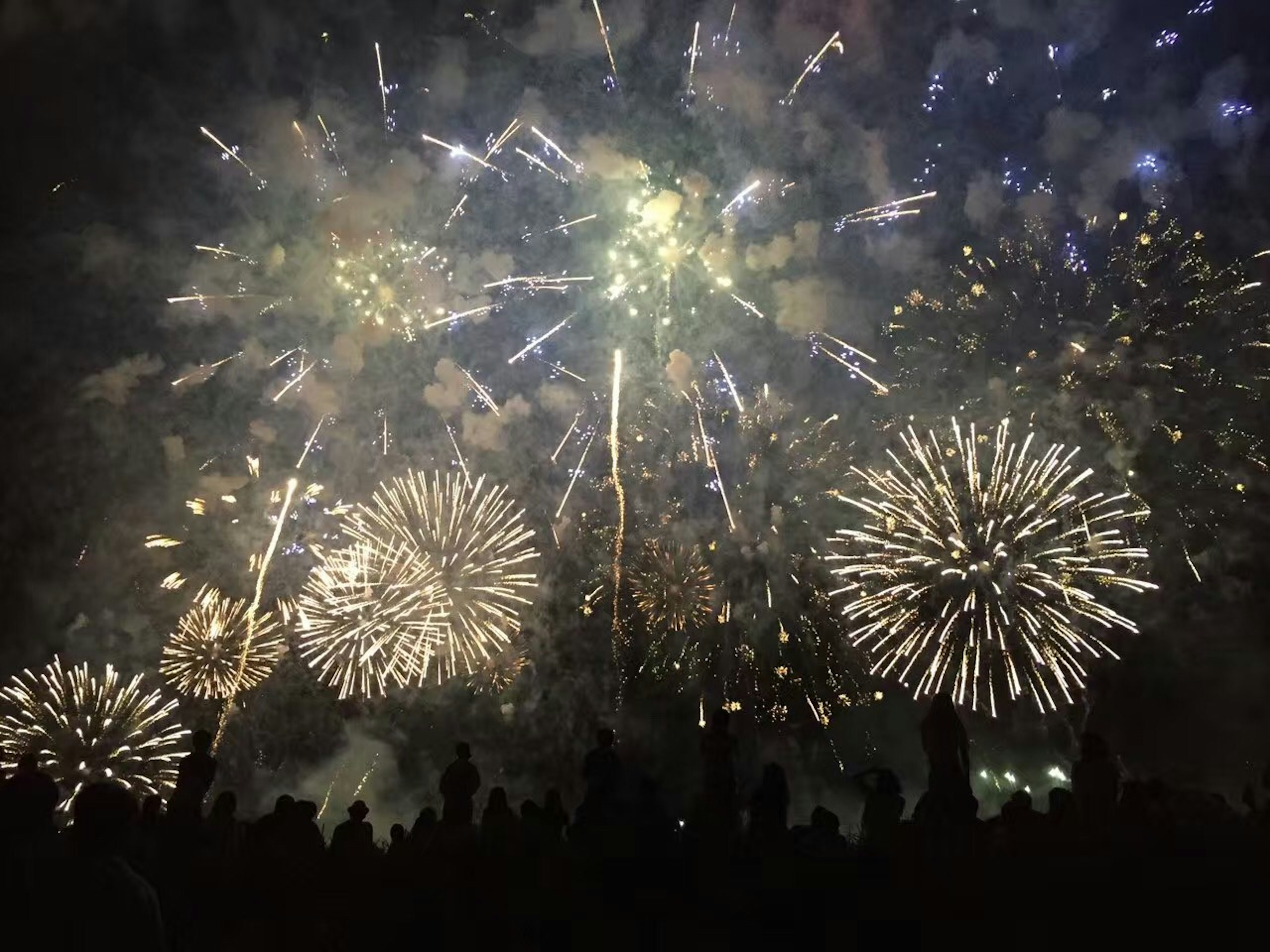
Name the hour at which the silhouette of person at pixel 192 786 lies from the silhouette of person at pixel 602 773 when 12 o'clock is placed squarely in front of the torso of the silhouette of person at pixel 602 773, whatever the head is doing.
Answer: the silhouette of person at pixel 192 786 is roughly at 9 o'clock from the silhouette of person at pixel 602 773.

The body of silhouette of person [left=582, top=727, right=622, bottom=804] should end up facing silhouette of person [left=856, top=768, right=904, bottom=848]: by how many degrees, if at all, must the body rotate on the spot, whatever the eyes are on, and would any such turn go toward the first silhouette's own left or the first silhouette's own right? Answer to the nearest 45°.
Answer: approximately 90° to the first silhouette's own right

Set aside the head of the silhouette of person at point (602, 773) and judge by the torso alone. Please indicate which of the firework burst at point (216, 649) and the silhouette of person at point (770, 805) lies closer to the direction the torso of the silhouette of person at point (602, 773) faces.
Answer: the firework burst

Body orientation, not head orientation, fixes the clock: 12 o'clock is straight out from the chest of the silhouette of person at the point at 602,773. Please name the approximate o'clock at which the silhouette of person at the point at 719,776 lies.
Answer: the silhouette of person at the point at 719,776 is roughly at 3 o'clock from the silhouette of person at the point at 602,773.

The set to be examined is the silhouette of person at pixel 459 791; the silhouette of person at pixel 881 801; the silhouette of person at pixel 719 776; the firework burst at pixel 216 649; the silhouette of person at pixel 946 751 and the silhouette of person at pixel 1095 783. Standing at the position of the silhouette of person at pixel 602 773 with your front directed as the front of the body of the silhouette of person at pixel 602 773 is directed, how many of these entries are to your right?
4

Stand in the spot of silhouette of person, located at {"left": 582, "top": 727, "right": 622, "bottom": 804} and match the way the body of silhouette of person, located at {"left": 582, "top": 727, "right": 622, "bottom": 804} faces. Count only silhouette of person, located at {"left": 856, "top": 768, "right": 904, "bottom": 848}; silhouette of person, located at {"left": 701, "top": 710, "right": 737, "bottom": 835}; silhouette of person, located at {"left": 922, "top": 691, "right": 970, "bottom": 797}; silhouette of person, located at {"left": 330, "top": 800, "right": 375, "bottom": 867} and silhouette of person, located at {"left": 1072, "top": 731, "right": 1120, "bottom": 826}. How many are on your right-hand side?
4

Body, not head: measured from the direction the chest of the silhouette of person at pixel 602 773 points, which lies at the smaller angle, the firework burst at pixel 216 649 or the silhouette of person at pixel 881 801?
the firework burst

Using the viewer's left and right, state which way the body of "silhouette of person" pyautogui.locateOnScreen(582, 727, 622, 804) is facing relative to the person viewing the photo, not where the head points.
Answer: facing away from the viewer

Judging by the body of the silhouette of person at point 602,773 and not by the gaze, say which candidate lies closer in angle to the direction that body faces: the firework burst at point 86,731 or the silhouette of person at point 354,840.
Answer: the firework burst

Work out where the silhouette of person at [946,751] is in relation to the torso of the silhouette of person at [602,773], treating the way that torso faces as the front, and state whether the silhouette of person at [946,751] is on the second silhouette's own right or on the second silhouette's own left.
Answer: on the second silhouette's own right

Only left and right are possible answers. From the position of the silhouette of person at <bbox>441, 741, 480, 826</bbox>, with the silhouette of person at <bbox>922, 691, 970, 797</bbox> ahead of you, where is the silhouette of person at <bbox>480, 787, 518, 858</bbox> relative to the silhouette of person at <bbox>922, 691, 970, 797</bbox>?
right

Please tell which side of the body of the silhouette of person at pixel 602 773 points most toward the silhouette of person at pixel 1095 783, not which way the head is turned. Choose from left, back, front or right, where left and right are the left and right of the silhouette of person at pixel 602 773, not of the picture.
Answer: right

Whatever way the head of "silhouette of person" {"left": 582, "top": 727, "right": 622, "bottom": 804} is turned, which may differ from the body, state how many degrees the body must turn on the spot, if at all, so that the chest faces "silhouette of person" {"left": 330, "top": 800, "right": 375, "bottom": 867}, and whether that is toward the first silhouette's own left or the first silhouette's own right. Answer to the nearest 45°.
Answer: approximately 90° to the first silhouette's own left
